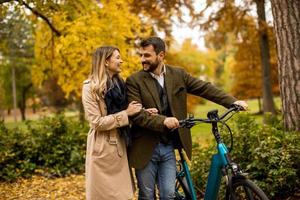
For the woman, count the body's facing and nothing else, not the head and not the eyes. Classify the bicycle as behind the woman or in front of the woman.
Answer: in front

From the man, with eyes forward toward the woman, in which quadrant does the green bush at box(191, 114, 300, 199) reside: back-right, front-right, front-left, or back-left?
back-right

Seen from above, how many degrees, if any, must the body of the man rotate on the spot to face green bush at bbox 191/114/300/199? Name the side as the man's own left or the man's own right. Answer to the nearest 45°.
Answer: approximately 135° to the man's own left

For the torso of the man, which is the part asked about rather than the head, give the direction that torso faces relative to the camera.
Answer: toward the camera

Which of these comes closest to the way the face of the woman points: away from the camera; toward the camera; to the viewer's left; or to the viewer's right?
to the viewer's right

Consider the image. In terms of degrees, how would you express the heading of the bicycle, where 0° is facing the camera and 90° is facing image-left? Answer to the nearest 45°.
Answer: approximately 315°

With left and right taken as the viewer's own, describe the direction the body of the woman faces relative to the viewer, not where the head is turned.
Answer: facing the viewer and to the right of the viewer

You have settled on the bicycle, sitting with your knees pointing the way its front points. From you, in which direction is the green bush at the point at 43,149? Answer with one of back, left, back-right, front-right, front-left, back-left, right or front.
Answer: back
